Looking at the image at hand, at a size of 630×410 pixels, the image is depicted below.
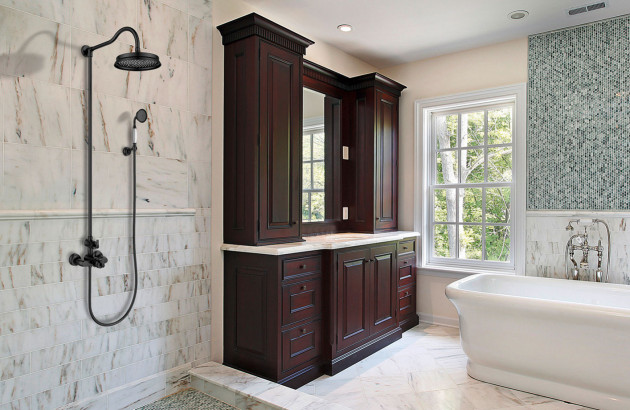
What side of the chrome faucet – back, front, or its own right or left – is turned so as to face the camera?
front

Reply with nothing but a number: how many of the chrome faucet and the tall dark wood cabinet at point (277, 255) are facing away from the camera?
0

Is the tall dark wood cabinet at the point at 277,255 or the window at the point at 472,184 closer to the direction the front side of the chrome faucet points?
the tall dark wood cabinet

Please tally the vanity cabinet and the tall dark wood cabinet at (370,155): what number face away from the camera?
0

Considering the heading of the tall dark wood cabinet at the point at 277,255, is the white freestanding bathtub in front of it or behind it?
in front

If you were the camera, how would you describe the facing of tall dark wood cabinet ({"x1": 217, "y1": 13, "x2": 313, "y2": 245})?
facing the viewer and to the right of the viewer

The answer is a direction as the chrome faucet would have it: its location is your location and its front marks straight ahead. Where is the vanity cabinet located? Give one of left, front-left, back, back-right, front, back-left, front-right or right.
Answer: front-right

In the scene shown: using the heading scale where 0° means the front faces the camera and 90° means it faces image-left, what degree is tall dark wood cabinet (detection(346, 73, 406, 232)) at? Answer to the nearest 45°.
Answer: approximately 315°

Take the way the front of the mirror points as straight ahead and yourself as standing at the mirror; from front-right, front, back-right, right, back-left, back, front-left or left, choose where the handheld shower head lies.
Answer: right

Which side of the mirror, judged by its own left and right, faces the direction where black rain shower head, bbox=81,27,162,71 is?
right

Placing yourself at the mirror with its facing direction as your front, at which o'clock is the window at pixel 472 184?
The window is roughly at 10 o'clock from the mirror.

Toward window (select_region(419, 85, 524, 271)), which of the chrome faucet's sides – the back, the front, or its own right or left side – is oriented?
right
